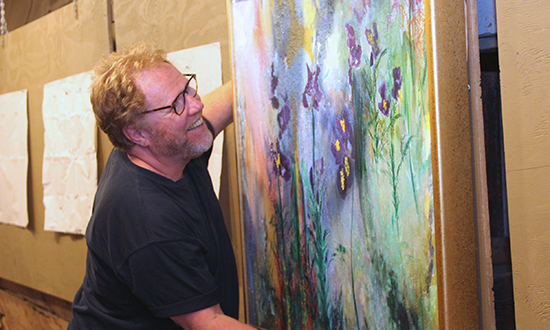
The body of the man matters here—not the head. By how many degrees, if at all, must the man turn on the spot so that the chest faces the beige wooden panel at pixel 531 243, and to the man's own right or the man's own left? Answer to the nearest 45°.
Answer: approximately 45° to the man's own right

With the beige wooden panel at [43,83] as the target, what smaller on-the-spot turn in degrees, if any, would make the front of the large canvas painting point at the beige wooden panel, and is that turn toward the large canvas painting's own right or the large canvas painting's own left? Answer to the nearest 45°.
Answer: approximately 135° to the large canvas painting's own right

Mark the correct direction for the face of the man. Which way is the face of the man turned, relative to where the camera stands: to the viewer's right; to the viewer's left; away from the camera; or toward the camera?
to the viewer's right

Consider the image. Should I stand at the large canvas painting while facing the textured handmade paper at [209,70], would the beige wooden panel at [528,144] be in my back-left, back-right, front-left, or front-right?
back-right

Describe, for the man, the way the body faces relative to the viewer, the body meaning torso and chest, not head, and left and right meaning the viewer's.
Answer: facing to the right of the viewer

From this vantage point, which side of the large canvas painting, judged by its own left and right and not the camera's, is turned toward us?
front
